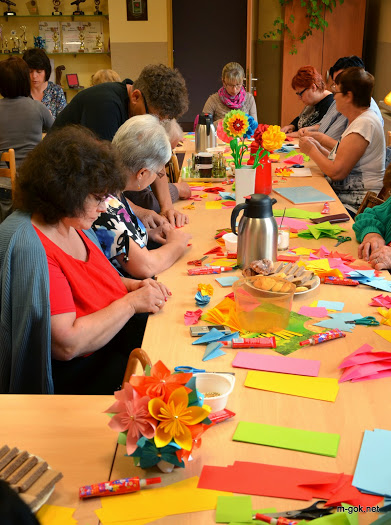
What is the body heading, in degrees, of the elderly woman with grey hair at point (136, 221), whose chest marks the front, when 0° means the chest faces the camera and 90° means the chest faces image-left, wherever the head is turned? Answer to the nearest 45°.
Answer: approximately 270°

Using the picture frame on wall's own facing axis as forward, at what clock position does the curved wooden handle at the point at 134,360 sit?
The curved wooden handle is roughly at 12 o'clock from the picture frame on wall.

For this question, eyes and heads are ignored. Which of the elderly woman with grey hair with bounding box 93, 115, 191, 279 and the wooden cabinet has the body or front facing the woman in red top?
the wooden cabinet

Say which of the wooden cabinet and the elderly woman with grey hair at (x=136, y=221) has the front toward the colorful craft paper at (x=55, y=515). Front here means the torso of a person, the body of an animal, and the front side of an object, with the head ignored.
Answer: the wooden cabinet

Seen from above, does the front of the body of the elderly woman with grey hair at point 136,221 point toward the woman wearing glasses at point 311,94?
no

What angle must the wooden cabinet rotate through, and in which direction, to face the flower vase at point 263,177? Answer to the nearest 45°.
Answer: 0° — it already faces it

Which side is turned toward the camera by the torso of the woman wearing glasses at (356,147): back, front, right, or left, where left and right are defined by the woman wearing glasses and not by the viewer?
left

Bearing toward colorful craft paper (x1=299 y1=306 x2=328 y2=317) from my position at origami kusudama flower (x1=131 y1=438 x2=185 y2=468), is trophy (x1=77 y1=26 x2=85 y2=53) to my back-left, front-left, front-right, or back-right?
front-left

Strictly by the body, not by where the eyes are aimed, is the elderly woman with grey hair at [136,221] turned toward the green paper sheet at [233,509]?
no

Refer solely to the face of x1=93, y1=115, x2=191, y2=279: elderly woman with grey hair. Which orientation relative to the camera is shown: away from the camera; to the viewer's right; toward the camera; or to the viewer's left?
to the viewer's right

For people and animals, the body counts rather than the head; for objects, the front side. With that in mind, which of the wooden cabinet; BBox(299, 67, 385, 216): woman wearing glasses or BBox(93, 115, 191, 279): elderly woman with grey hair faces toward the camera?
the wooden cabinet

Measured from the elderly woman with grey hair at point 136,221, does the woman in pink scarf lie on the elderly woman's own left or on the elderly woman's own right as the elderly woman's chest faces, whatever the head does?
on the elderly woman's own left

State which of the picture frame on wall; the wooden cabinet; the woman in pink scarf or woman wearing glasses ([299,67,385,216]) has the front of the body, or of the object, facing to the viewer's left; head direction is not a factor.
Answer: the woman wearing glasses

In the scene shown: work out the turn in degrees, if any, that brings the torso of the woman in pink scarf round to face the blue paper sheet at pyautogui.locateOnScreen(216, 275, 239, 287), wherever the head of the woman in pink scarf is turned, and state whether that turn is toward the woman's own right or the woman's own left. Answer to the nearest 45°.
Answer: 0° — they already face it

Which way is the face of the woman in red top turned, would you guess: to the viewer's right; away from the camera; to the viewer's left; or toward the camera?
to the viewer's right

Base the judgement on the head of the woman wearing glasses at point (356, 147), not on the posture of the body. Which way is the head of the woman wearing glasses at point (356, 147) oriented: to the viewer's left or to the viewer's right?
to the viewer's left

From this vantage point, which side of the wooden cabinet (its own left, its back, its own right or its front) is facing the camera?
front

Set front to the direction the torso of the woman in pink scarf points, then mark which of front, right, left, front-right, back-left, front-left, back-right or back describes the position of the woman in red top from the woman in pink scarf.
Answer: front

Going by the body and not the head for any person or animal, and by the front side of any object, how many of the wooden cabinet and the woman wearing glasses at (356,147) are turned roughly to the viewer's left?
1

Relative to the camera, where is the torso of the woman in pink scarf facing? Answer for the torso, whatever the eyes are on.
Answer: toward the camera

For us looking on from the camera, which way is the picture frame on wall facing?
facing the viewer

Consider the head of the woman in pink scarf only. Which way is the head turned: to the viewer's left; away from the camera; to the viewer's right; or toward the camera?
toward the camera

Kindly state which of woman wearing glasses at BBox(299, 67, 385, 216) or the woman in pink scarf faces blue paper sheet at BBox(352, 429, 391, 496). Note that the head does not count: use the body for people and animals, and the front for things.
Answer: the woman in pink scarf

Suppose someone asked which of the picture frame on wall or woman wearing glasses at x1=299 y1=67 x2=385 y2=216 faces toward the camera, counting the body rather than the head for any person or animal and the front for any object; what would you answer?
the picture frame on wall

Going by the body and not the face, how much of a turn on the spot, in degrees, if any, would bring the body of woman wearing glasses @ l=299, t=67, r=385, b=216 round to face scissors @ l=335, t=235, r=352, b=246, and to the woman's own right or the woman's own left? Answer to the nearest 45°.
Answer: approximately 90° to the woman's own left
